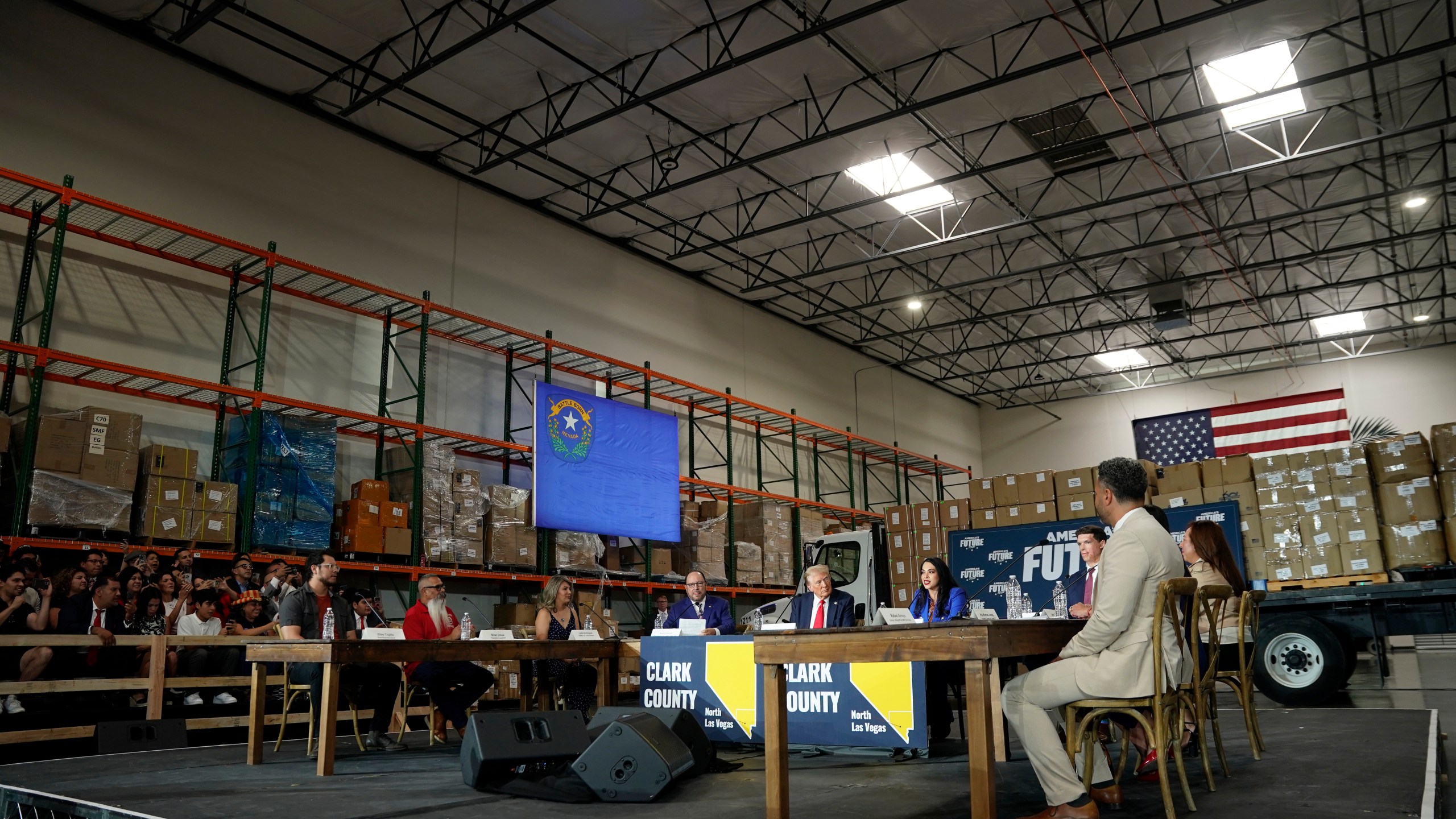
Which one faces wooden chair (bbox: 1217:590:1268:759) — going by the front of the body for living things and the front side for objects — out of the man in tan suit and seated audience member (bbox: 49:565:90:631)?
the seated audience member

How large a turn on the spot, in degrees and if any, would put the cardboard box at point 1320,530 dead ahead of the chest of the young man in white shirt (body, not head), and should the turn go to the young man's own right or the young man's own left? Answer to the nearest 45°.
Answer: approximately 45° to the young man's own left

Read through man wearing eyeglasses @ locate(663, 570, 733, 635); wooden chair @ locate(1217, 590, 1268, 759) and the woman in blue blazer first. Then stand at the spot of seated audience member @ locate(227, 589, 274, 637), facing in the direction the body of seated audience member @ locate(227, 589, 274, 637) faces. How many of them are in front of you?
3

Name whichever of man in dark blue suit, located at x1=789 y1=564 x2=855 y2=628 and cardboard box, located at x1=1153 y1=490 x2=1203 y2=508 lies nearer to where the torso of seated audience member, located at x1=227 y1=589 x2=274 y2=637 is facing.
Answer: the man in dark blue suit

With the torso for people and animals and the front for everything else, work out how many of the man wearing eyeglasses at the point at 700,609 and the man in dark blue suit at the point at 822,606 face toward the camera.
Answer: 2

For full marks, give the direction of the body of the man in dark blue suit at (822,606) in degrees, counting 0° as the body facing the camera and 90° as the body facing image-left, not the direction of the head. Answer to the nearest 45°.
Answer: approximately 0°

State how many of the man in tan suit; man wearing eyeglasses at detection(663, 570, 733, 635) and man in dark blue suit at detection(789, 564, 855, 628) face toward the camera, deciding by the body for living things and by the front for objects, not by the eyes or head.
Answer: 2

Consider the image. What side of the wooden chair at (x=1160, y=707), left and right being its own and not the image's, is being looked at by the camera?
left

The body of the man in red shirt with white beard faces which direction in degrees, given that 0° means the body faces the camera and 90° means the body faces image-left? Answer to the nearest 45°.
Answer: approximately 315°
